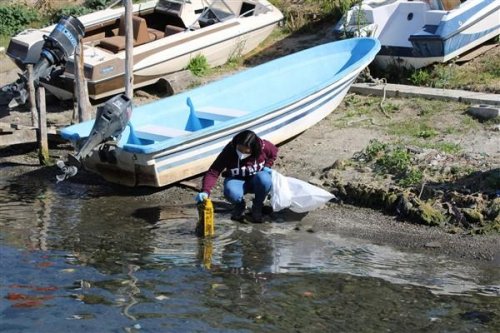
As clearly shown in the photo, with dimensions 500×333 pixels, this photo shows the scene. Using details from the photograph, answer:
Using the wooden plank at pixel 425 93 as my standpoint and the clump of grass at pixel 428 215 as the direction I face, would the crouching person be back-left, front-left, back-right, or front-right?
front-right

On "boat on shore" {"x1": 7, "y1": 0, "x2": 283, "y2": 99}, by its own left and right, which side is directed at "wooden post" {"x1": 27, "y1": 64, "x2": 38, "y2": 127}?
back

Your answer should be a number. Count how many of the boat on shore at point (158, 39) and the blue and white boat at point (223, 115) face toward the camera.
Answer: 0

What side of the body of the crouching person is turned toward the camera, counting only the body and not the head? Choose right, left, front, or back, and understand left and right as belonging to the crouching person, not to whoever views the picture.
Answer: front

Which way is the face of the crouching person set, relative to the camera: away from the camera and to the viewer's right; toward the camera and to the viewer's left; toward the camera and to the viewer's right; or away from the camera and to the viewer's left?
toward the camera and to the viewer's left

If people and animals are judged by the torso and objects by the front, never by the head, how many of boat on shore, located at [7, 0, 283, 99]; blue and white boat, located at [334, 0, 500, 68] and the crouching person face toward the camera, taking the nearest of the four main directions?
1

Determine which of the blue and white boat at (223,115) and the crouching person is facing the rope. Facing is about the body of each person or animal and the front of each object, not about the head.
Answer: the blue and white boat

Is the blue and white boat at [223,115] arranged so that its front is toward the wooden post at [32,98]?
no

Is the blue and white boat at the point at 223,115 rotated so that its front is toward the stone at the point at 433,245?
no

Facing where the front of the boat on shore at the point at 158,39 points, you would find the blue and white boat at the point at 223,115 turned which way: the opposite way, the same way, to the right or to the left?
the same way

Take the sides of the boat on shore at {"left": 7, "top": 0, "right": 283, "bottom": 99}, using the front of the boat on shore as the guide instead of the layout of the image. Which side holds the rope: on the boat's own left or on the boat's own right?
on the boat's own right

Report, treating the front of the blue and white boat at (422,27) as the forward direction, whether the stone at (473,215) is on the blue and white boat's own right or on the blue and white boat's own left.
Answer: on the blue and white boat's own right

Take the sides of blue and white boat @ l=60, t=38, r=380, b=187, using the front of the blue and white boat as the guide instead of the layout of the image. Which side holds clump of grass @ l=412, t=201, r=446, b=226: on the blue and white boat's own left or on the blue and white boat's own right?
on the blue and white boat's own right

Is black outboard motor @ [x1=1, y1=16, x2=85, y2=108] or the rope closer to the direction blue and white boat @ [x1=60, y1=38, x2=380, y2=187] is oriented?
the rope

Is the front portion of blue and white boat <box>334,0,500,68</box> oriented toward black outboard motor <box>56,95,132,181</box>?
no
